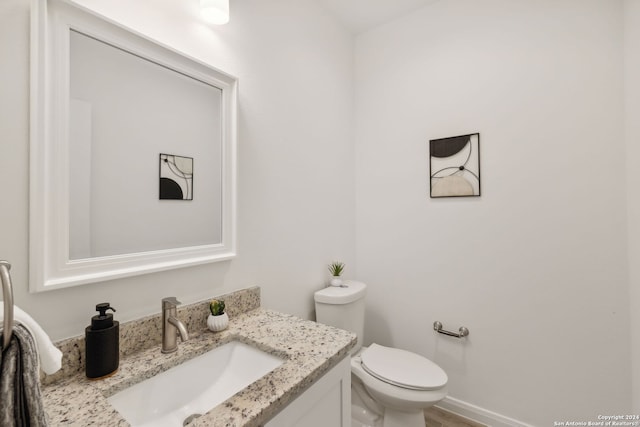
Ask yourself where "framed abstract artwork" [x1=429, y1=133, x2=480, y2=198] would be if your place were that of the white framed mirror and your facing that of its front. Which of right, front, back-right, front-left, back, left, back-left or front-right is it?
front-left

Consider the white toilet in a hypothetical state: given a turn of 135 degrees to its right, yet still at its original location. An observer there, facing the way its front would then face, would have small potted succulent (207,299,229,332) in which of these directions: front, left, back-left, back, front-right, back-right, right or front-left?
front-left

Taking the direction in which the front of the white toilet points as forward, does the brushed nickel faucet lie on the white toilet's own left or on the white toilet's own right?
on the white toilet's own right

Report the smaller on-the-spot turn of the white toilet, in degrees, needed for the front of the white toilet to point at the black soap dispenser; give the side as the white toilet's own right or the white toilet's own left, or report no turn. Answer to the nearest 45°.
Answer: approximately 90° to the white toilet's own right

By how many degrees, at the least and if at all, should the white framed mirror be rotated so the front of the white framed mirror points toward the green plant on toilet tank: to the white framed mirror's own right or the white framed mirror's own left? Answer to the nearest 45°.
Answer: approximately 45° to the white framed mirror's own left

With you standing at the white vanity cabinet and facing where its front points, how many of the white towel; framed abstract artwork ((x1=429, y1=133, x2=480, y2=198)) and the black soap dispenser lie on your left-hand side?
1

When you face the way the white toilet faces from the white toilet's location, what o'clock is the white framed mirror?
The white framed mirror is roughly at 3 o'clock from the white toilet.

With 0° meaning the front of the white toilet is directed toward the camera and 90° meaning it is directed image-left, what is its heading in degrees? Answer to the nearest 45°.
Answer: approximately 315°
